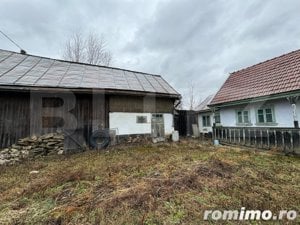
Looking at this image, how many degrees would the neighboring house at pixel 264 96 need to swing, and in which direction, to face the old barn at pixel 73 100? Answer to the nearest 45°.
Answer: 0° — it already faces it

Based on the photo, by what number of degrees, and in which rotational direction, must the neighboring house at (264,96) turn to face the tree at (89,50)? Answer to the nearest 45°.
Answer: approximately 45° to its right

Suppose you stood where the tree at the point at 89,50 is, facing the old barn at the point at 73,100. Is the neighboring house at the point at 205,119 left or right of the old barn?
left

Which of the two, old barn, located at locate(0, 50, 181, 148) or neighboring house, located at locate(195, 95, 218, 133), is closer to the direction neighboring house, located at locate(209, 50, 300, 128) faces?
the old barn

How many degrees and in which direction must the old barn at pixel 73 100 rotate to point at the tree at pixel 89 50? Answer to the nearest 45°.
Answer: approximately 135° to its left
